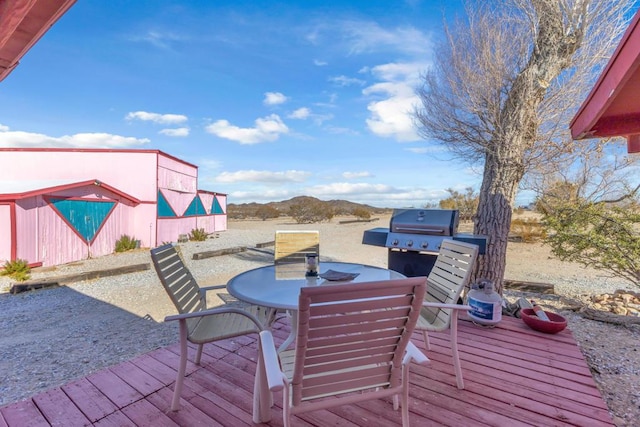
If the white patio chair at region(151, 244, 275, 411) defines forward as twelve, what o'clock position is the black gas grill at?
The black gas grill is roughly at 11 o'clock from the white patio chair.

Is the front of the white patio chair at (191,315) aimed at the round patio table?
yes

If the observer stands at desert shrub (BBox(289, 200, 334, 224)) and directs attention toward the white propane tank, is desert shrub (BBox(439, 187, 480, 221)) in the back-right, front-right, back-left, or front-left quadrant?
front-left

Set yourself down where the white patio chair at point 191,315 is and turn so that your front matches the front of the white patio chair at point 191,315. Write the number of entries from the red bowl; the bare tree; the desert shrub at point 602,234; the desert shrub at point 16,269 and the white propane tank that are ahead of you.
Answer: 4

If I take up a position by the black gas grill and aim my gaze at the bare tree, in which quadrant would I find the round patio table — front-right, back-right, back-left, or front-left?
back-right

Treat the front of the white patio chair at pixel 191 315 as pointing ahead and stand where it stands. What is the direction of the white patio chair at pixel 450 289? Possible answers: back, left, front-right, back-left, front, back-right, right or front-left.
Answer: front

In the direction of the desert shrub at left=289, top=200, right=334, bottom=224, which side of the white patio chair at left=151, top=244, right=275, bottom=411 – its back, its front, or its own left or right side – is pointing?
left

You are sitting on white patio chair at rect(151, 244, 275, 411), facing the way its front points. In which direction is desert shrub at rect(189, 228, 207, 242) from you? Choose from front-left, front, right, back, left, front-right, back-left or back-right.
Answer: left

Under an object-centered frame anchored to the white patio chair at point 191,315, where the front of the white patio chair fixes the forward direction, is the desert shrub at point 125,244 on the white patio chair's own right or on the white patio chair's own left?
on the white patio chair's own left

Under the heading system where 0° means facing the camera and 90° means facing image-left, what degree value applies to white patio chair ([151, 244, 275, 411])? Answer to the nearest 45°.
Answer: approximately 270°

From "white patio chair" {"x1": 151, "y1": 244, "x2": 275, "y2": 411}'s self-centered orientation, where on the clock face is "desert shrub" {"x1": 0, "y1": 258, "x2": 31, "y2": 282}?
The desert shrub is roughly at 8 o'clock from the white patio chair.

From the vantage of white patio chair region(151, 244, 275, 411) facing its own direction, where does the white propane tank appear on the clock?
The white propane tank is roughly at 12 o'clock from the white patio chair.

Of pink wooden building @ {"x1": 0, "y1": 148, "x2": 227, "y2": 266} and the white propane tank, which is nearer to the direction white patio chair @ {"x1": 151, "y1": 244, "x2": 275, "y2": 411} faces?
the white propane tank

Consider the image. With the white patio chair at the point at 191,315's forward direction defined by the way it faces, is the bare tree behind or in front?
in front

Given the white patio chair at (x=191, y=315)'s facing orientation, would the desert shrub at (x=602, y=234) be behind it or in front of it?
in front

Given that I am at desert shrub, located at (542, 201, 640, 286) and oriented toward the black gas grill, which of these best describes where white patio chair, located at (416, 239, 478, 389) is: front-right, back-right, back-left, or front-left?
front-left
